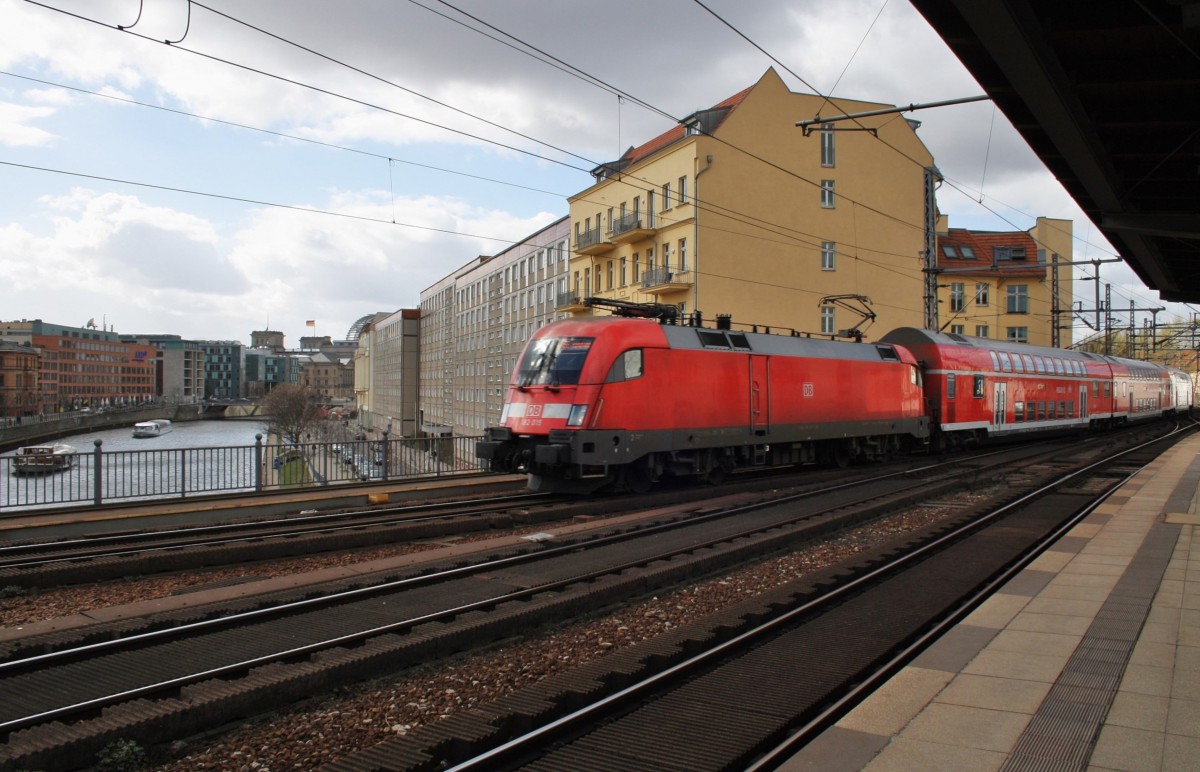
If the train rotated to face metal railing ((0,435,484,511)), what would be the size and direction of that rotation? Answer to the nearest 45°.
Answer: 0° — it already faces it

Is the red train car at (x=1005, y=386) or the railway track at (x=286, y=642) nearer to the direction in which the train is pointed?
the railway track

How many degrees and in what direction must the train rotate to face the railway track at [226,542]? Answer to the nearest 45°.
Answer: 0° — it already faces it

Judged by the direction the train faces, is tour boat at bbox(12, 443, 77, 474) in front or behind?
in front

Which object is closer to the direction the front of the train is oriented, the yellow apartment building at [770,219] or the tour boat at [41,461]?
the tour boat

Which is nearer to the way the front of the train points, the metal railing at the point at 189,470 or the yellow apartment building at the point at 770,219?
the metal railing

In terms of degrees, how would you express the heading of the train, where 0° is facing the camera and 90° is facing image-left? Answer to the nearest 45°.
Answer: approximately 45°

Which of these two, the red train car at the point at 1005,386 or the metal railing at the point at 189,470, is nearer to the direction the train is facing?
the metal railing

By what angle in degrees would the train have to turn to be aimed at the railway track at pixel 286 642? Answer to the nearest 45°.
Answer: approximately 45° to its left
